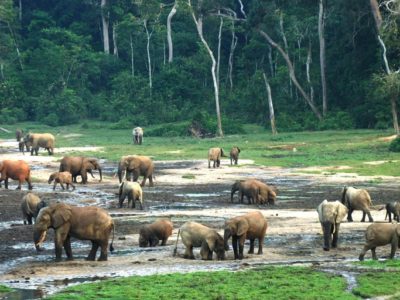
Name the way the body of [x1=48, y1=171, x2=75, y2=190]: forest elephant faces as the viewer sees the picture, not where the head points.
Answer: to the viewer's left

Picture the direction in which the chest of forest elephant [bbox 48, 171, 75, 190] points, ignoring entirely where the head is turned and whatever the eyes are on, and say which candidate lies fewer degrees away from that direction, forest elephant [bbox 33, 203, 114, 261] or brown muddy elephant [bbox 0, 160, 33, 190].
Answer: the brown muddy elephant

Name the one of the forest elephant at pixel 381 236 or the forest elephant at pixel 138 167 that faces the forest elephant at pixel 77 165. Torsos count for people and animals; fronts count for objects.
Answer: the forest elephant at pixel 138 167

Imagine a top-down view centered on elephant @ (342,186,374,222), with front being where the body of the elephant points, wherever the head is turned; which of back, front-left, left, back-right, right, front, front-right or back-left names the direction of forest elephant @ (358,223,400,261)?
back-left

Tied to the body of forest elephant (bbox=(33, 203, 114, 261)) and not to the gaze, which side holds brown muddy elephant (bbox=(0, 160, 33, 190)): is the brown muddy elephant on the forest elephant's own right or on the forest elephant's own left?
on the forest elephant's own right

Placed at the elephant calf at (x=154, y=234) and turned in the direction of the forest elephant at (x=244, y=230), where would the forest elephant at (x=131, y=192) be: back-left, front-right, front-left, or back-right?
back-left

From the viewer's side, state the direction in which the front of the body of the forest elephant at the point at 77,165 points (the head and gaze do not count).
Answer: to the viewer's right

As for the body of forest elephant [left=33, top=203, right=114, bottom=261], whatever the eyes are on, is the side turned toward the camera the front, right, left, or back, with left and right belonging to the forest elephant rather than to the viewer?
left

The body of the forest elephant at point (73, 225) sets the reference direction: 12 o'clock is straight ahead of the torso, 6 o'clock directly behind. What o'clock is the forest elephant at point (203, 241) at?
the forest elephant at point (203, 241) is roughly at 6 o'clock from the forest elephant at point (73, 225).
